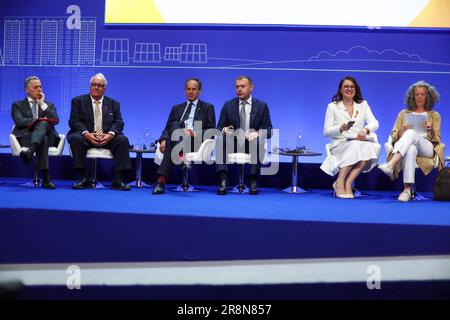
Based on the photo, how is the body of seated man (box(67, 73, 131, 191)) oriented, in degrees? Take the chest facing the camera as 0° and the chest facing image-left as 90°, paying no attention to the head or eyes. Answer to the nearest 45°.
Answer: approximately 0°

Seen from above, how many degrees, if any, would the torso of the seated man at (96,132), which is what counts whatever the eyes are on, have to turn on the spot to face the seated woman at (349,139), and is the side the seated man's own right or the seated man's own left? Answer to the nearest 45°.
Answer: approximately 90° to the seated man's own left

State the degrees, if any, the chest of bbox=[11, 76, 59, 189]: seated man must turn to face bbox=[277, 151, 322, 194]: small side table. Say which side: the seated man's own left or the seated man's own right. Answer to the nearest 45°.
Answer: approximately 90° to the seated man's own left

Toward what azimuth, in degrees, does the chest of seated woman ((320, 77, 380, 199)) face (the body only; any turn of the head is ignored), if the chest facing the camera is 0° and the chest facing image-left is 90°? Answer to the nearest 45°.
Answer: approximately 0°

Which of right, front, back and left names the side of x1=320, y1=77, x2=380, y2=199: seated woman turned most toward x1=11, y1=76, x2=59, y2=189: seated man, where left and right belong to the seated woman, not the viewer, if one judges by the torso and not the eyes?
right

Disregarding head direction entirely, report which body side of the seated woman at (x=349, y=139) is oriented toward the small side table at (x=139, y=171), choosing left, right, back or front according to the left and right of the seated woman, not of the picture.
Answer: right
